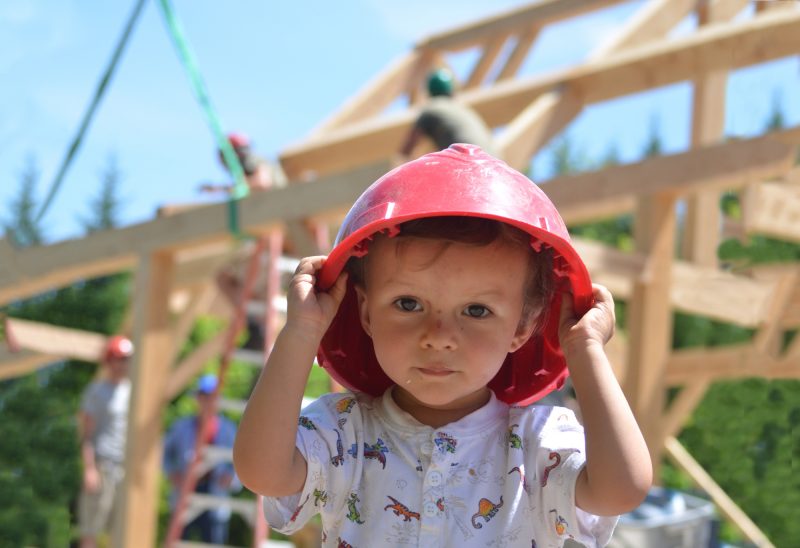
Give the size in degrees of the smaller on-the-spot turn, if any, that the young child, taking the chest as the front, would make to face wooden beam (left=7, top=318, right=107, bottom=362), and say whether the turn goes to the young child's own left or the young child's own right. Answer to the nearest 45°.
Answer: approximately 135° to the young child's own right

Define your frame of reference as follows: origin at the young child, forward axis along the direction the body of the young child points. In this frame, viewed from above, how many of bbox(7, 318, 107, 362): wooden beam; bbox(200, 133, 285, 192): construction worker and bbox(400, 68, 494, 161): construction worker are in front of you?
0

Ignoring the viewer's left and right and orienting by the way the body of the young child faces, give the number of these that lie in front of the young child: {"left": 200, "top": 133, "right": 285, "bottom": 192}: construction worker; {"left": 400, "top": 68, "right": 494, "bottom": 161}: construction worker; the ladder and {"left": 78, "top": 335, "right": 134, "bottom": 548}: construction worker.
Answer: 0

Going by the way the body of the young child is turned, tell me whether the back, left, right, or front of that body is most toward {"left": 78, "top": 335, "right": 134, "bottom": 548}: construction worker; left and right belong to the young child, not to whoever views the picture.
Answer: back

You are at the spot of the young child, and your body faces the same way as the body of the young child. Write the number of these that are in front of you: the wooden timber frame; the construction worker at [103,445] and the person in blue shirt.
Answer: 0

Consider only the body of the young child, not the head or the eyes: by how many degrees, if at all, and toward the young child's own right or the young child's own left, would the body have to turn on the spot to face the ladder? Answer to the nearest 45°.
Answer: approximately 180°

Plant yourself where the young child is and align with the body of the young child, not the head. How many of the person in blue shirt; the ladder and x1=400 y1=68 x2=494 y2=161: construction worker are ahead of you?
0

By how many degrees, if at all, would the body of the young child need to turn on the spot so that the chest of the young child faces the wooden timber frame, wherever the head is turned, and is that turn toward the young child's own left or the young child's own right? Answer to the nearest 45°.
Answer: approximately 180°

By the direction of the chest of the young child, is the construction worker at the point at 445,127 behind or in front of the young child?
behind

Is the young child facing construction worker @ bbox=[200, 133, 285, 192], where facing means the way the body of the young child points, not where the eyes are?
no

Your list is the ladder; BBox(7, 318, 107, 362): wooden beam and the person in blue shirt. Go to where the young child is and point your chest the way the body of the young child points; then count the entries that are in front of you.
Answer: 0

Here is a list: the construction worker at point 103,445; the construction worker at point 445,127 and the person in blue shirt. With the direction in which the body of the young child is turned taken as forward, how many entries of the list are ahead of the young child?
0

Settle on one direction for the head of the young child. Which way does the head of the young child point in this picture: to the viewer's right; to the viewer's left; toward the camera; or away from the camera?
toward the camera

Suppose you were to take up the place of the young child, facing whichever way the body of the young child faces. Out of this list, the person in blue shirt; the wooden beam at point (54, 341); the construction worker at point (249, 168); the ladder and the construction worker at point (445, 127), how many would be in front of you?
0

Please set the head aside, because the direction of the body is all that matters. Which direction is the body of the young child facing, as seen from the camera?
toward the camera

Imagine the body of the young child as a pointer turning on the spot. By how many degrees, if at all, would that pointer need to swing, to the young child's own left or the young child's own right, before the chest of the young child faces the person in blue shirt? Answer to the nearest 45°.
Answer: approximately 180°
